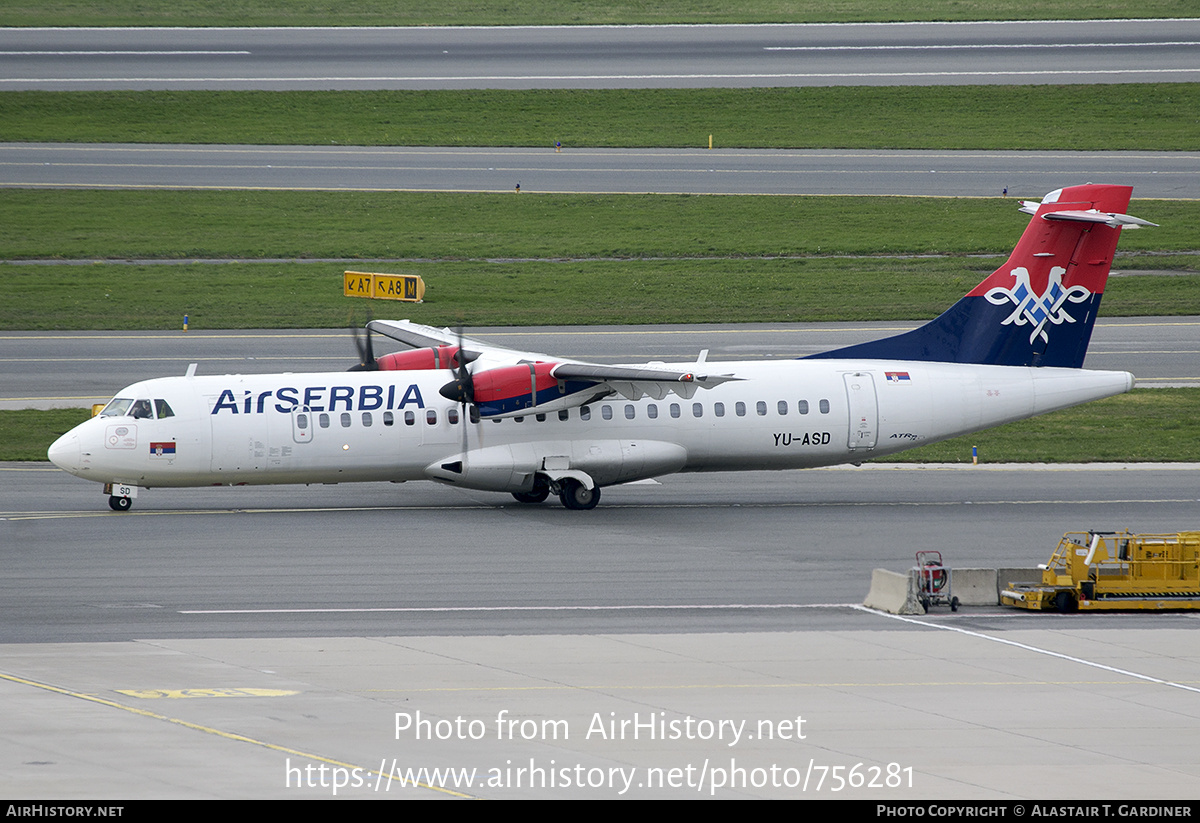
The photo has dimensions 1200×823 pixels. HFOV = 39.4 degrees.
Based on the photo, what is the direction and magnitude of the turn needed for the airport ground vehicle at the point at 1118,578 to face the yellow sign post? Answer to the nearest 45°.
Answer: approximately 45° to its right

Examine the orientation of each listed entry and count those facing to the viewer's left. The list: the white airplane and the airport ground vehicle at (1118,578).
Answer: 2

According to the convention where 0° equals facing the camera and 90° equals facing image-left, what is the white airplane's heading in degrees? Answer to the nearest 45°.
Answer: approximately 90°

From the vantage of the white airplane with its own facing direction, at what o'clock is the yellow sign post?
The yellow sign post is roughly at 2 o'clock from the white airplane.

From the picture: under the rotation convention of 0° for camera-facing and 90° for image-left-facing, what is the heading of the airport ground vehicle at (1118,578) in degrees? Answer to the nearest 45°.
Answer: approximately 90°

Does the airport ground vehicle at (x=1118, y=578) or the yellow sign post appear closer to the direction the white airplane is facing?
the yellow sign post

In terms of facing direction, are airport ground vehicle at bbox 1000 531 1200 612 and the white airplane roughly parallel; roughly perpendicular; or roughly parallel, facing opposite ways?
roughly parallel

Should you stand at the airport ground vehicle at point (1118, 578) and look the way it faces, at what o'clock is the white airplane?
The white airplane is roughly at 1 o'clock from the airport ground vehicle.
